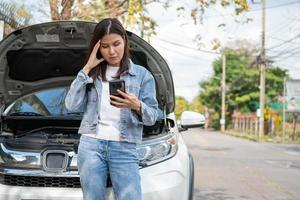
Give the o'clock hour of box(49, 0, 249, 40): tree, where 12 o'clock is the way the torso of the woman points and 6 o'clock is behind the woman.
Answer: The tree is roughly at 6 o'clock from the woman.

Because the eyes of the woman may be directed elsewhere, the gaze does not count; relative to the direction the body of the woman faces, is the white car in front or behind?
behind

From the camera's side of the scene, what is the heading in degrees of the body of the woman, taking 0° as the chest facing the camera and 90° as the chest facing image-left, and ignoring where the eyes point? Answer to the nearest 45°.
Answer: approximately 0°

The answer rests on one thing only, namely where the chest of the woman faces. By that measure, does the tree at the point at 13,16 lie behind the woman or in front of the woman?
behind

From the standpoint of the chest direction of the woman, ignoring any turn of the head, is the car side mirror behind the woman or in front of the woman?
behind

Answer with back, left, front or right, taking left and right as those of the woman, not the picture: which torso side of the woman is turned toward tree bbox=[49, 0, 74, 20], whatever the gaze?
back
